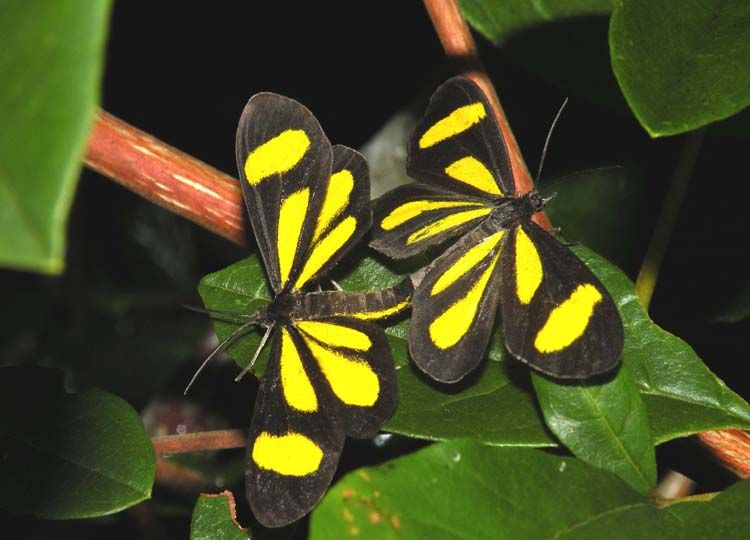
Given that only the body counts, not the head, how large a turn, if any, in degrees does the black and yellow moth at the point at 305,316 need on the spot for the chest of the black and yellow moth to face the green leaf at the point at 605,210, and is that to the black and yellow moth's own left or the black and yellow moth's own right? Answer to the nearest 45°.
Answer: approximately 135° to the black and yellow moth's own right

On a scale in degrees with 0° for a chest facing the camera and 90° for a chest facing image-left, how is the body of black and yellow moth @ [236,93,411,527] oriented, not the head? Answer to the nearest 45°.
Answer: approximately 90°
